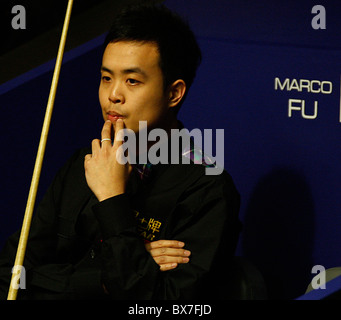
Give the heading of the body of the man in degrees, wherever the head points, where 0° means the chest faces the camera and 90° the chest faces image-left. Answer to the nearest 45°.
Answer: approximately 45°
